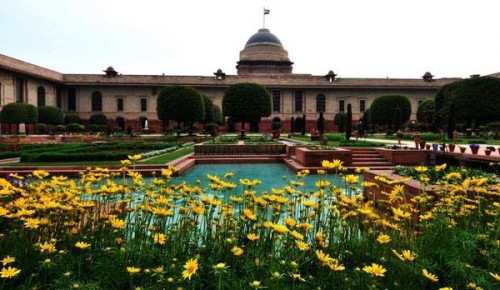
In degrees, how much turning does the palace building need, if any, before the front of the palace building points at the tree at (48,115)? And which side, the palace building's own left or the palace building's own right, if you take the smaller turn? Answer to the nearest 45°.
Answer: approximately 45° to the palace building's own right

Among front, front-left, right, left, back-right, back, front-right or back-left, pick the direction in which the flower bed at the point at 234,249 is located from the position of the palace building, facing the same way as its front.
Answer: front

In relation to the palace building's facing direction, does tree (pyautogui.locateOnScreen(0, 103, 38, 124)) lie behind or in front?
in front

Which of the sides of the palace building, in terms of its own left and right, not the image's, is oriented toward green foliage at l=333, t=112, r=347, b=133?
left

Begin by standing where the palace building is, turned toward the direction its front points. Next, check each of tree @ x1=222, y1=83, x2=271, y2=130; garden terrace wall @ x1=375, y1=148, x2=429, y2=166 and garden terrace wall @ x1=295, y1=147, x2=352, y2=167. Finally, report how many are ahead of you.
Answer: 3

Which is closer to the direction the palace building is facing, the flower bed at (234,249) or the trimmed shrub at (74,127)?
the flower bed

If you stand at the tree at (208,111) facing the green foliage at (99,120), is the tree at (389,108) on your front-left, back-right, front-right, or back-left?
back-right

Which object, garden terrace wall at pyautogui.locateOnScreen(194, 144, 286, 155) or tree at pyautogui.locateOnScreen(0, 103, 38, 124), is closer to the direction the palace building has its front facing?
the garden terrace wall

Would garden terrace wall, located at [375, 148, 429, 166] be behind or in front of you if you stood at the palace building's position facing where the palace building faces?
in front

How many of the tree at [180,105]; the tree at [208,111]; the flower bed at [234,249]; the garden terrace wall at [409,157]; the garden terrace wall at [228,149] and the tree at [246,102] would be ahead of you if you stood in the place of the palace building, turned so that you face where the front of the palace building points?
6

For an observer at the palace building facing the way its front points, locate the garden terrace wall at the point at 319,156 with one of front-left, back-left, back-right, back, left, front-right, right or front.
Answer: front

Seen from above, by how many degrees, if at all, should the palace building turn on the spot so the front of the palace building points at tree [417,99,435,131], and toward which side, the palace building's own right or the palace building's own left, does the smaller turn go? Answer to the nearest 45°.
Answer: approximately 45° to the palace building's own left

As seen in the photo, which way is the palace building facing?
toward the camera

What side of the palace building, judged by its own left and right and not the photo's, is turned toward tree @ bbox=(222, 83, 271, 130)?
front
